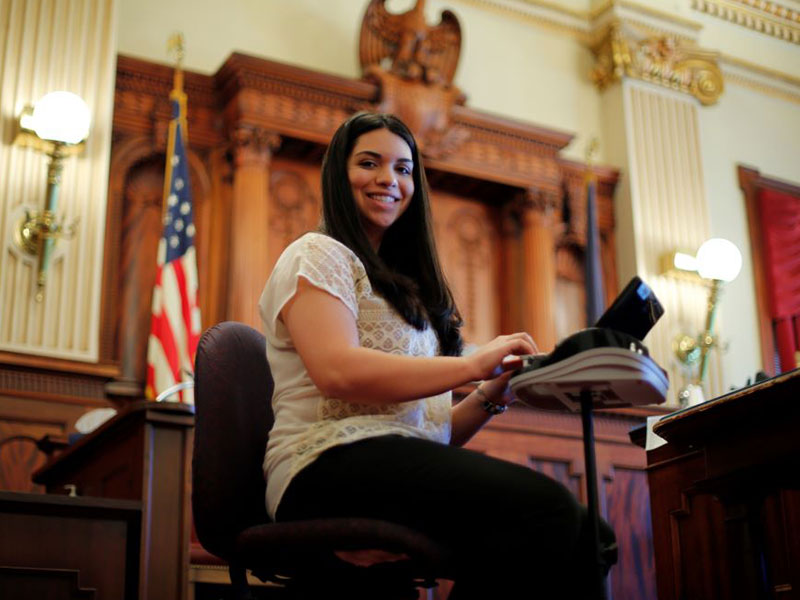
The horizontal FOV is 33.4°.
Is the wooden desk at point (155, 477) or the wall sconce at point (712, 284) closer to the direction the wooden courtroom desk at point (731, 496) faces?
the wooden desk

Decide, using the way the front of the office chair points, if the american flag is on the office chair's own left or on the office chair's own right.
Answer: on the office chair's own left

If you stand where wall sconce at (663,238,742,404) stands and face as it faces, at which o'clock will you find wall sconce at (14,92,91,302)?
wall sconce at (14,92,91,302) is roughly at 3 o'clock from wall sconce at (663,238,742,404).

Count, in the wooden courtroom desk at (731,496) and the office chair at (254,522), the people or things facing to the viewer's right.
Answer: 1

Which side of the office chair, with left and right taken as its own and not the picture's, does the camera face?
right

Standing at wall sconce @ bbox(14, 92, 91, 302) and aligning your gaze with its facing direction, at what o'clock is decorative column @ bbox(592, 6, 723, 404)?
The decorative column is roughly at 10 o'clock from the wall sconce.

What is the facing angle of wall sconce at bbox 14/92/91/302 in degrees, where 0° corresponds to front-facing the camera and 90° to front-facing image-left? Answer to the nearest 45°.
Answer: approximately 315°

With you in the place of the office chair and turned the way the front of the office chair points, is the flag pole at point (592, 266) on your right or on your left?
on your left

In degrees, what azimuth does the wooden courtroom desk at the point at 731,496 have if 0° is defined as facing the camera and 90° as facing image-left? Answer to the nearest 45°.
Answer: approximately 45°

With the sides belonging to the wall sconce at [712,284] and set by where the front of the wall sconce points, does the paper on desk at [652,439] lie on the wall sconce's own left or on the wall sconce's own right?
on the wall sconce's own right
